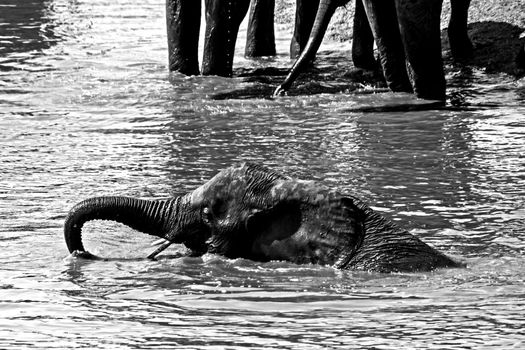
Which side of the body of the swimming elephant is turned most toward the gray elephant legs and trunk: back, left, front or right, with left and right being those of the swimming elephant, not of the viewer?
right

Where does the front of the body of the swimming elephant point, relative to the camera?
to the viewer's left
